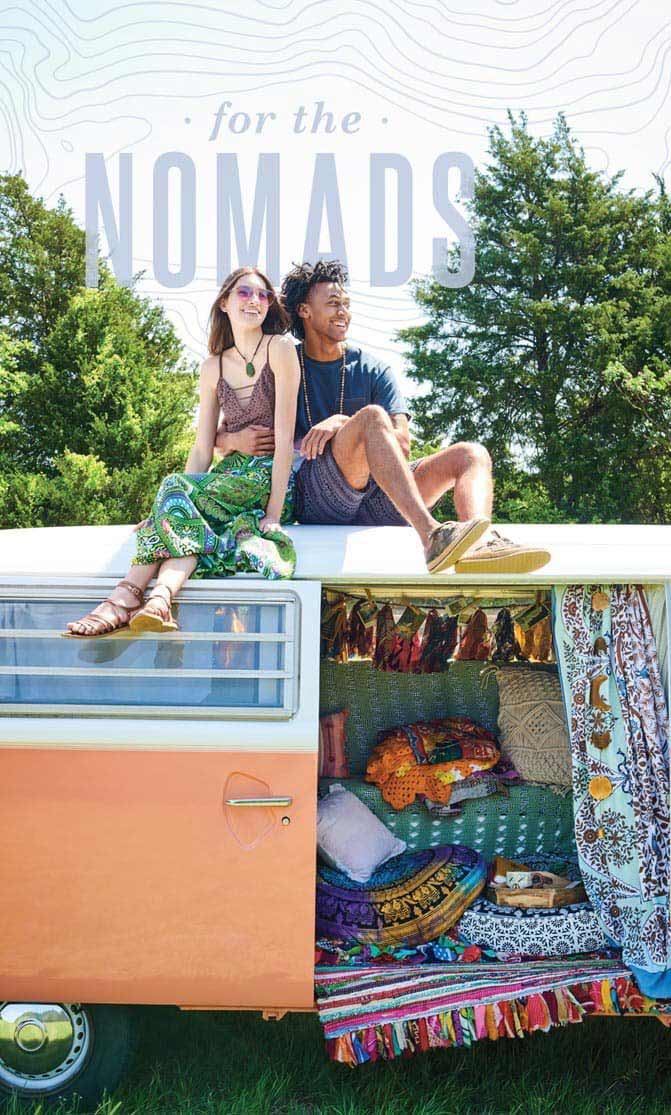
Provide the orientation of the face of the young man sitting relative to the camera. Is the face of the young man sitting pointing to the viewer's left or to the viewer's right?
to the viewer's right

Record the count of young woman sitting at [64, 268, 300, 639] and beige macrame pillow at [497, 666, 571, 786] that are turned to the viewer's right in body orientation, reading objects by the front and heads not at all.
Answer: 0

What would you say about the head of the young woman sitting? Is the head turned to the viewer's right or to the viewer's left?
to the viewer's right

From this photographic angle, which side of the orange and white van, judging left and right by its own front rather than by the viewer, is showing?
right

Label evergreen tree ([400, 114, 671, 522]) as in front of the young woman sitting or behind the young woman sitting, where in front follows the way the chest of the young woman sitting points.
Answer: behind

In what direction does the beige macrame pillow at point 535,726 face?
toward the camera

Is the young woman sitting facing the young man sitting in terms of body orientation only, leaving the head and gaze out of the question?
no

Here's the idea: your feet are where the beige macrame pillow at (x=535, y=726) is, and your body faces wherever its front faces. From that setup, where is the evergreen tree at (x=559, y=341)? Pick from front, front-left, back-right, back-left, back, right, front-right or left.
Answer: back

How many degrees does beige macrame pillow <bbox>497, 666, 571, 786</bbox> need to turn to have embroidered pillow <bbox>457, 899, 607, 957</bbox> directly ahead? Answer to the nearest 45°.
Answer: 0° — it already faces it

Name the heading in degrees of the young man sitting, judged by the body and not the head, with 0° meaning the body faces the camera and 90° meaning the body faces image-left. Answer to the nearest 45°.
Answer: approximately 315°
